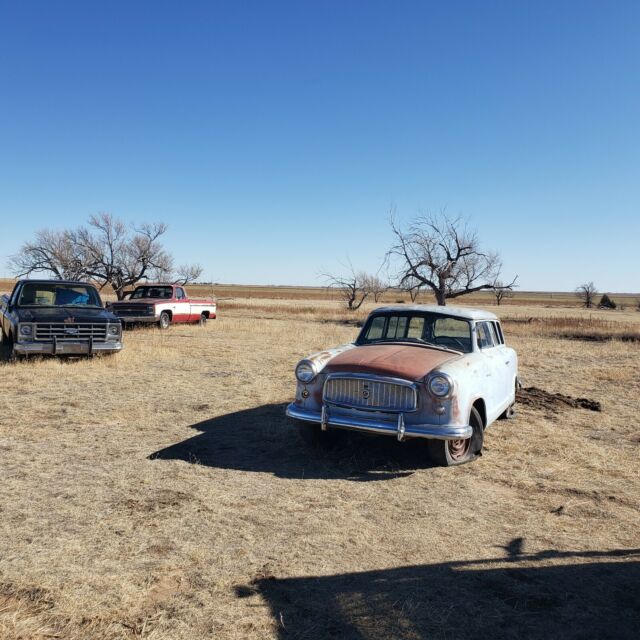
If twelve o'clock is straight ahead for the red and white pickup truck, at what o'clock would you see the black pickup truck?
The black pickup truck is roughly at 11 o'clock from the red and white pickup truck.

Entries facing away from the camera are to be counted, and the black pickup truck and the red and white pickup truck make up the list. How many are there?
0

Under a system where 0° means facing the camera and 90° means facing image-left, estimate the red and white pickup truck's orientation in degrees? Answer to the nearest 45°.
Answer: approximately 45°

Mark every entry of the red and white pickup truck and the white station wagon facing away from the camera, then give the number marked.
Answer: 0

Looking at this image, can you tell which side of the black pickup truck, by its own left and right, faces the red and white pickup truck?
back

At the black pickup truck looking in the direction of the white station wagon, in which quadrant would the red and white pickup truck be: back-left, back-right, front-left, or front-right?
back-left

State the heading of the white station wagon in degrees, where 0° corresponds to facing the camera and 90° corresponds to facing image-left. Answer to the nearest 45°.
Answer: approximately 45°

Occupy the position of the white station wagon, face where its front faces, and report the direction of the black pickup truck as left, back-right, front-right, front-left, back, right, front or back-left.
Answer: right

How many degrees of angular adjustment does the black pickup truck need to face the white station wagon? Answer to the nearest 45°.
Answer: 0° — it already faces it

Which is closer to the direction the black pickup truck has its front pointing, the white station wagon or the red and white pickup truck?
the white station wagon

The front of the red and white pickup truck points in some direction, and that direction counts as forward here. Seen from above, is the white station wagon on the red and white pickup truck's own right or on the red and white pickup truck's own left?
on the red and white pickup truck's own left
